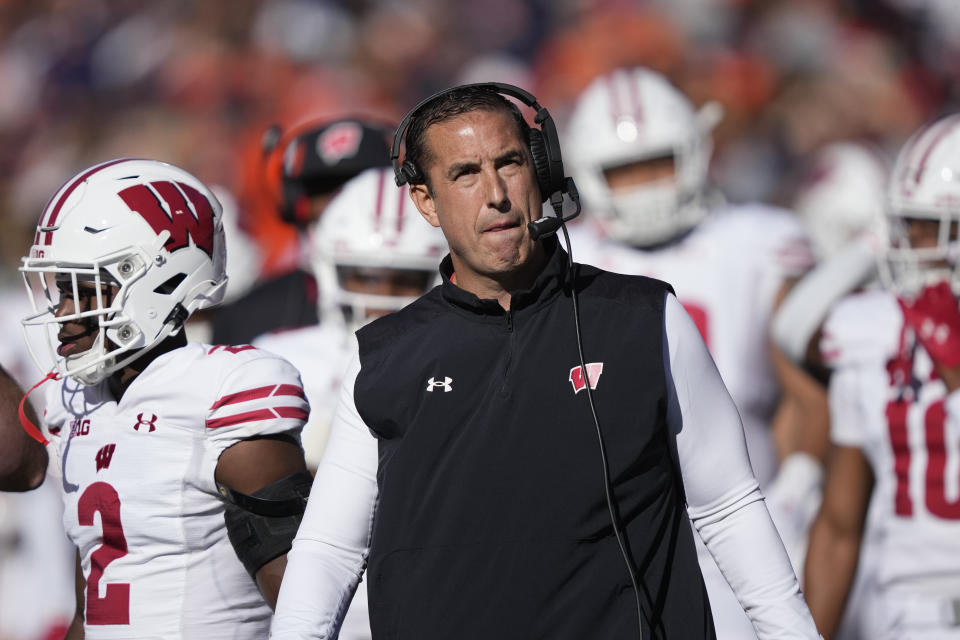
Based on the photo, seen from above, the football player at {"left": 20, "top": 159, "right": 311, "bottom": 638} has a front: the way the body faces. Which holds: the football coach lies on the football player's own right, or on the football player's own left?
on the football player's own left

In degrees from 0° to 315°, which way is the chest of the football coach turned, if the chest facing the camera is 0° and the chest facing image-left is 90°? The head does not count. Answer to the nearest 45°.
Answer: approximately 0°

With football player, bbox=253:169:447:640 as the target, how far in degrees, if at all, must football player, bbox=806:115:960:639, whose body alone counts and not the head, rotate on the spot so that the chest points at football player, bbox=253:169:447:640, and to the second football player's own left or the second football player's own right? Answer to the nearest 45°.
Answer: approximately 90° to the second football player's own right

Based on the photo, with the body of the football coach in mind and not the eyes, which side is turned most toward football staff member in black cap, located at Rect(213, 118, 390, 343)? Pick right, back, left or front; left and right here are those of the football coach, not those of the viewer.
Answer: back

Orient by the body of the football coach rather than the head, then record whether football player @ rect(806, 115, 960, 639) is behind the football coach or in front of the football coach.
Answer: behind

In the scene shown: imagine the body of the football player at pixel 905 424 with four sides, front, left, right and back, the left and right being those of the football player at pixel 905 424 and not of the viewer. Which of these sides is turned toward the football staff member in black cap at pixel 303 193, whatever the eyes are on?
right
